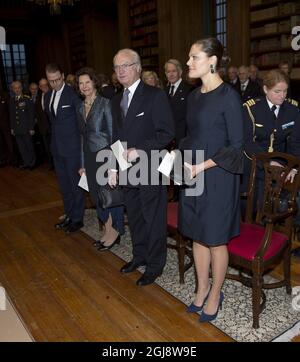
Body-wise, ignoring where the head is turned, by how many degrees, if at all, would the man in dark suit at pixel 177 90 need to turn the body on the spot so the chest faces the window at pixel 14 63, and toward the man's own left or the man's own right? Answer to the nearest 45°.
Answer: approximately 90° to the man's own right

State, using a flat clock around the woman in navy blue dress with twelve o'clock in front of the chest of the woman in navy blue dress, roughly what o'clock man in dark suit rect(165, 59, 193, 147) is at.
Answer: The man in dark suit is roughly at 4 o'clock from the woman in navy blue dress.

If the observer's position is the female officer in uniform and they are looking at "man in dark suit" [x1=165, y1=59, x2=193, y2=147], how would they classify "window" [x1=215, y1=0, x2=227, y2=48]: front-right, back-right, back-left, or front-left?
front-right

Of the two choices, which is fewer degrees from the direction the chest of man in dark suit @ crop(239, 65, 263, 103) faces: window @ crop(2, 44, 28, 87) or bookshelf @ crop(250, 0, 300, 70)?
the window

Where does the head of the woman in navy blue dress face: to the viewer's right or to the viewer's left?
to the viewer's left

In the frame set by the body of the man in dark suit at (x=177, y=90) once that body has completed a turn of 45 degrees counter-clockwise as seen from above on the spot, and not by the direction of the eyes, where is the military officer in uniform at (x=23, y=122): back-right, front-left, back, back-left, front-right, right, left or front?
back-right

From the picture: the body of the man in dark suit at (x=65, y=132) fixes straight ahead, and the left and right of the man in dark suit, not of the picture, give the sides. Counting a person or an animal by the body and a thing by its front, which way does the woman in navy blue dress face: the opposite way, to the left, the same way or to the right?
the same way

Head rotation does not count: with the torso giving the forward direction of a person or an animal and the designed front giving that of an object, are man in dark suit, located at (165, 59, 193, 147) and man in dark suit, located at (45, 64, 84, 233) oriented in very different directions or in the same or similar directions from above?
same or similar directions

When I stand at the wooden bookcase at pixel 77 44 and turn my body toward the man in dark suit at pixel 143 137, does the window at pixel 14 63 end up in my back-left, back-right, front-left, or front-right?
back-right

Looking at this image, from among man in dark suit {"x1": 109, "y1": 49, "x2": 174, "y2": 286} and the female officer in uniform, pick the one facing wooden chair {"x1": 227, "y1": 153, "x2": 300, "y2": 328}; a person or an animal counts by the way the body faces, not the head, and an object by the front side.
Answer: the female officer in uniform

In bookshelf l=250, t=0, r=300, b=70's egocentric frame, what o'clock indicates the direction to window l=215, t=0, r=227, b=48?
The window is roughly at 3 o'clock from the bookshelf.

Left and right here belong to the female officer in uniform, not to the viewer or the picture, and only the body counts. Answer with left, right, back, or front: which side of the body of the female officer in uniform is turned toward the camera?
front

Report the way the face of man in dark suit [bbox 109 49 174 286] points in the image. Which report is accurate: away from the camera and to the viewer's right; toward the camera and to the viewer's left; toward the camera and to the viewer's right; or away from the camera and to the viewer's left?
toward the camera and to the viewer's left

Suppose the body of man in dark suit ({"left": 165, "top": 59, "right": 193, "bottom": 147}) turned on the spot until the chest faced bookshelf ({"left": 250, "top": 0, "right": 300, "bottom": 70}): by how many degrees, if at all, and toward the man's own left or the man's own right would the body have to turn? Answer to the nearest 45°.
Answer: approximately 180°

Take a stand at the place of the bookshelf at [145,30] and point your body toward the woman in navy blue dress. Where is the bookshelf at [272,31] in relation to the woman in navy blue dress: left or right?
left

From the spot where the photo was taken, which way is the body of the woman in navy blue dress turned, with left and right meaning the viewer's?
facing the viewer and to the left of the viewer

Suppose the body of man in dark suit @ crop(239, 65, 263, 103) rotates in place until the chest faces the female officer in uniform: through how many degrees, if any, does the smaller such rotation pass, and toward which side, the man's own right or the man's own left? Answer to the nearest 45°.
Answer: approximately 45° to the man's own left

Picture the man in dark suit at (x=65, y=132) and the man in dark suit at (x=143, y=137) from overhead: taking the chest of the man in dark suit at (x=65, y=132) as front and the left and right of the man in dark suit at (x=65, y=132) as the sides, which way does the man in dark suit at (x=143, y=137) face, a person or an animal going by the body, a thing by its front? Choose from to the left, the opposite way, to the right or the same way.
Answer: the same way

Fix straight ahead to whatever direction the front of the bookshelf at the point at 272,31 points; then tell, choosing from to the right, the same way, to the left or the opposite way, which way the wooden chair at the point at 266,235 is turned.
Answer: the same way
